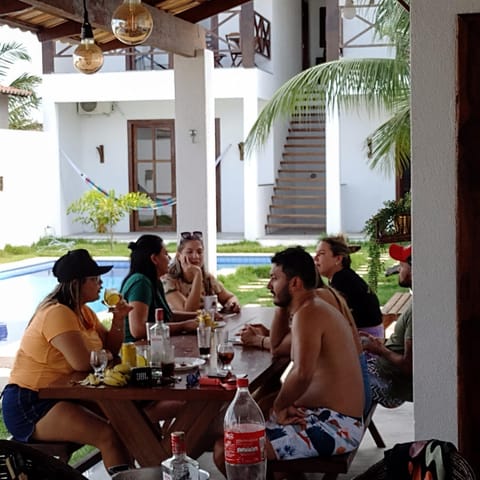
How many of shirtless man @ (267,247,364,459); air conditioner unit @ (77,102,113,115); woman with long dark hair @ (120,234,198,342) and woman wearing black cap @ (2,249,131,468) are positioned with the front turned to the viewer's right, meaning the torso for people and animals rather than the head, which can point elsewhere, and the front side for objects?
2

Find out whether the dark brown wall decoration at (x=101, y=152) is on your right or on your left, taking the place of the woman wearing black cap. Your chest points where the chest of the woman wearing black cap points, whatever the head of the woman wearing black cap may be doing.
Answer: on your left

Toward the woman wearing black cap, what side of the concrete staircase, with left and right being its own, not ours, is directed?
front

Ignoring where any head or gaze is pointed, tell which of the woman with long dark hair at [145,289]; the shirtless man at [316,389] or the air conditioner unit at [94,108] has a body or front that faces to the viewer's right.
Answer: the woman with long dark hair

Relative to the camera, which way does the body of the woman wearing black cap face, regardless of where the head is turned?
to the viewer's right

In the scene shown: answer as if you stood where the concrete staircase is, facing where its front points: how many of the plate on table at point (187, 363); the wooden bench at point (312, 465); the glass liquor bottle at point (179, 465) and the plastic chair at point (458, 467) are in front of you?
4

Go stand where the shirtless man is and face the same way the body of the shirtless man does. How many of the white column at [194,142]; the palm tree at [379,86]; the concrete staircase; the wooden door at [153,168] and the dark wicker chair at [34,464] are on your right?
4

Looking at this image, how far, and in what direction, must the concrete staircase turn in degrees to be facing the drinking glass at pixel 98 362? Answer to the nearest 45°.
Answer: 0° — it already faces it

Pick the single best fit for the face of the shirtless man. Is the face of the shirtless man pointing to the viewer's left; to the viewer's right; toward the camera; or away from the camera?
to the viewer's left

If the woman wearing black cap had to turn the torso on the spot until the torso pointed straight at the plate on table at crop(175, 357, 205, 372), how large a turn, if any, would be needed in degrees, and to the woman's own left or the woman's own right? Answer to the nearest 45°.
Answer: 0° — they already face it

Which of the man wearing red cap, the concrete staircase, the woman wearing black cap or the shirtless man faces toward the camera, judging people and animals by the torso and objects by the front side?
the concrete staircase

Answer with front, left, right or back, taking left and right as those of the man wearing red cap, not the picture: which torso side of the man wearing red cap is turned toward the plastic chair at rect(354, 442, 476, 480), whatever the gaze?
left

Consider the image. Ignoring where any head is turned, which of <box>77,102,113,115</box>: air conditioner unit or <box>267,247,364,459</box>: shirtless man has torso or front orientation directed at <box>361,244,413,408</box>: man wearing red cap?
the air conditioner unit

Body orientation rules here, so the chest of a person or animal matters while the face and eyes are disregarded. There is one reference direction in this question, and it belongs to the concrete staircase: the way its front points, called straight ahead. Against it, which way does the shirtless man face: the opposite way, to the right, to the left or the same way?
to the right

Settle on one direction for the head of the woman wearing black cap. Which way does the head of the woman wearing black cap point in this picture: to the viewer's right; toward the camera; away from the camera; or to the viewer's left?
to the viewer's right

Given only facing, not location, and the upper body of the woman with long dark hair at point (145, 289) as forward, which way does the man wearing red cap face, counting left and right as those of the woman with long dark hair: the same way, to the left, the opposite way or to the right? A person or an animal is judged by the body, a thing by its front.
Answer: the opposite way

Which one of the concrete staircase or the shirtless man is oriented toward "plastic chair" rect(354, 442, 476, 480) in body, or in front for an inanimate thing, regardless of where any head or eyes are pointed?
the concrete staircase

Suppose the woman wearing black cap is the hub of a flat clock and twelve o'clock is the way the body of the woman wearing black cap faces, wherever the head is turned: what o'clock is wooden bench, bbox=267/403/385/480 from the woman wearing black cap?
The wooden bench is roughly at 1 o'clock from the woman wearing black cap.

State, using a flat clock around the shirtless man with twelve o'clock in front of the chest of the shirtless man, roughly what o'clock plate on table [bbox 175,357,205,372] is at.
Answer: The plate on table is roughly at 1 o'clock from the shirtless man.
